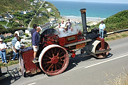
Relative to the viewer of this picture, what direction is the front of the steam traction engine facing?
facing away from the viewer and to the right of the viewer
